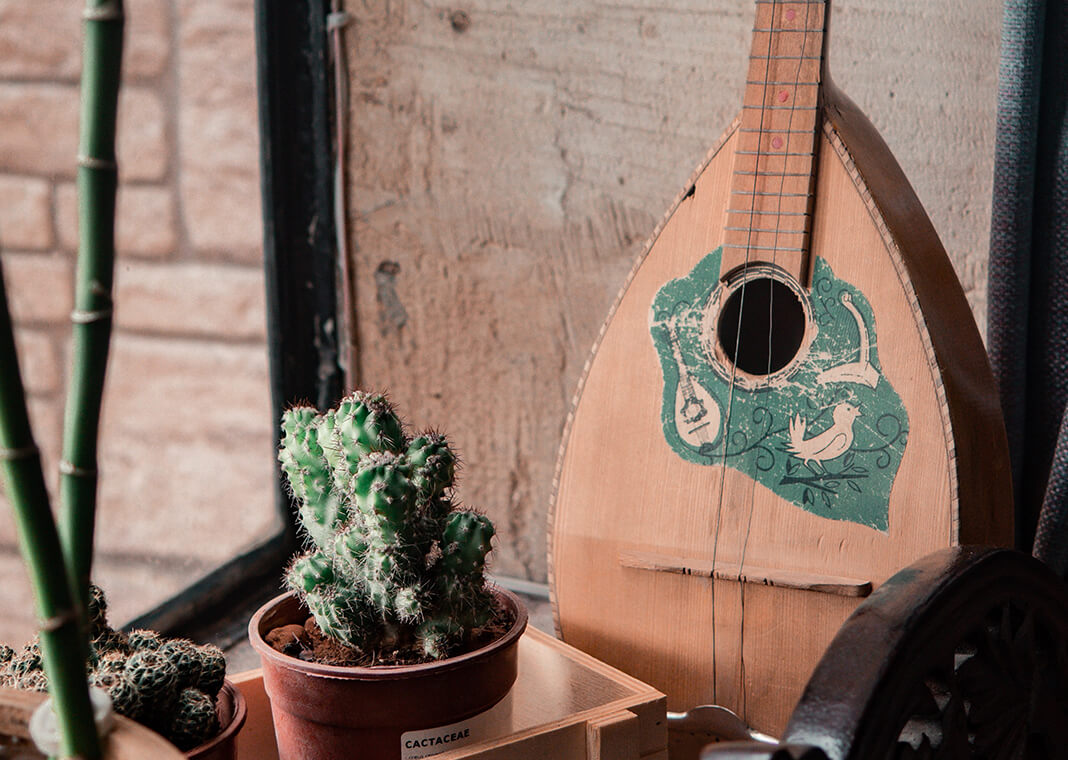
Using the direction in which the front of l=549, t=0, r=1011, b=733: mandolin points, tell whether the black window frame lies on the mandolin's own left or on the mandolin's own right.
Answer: on the mandolin's own right

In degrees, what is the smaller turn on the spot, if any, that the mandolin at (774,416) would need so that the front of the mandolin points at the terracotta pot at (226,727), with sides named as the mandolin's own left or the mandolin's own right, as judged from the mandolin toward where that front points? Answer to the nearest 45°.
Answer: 0° — it already faces it

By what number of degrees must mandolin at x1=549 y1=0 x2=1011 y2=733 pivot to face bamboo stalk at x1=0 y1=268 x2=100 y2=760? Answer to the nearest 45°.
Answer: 0° — it already faces it

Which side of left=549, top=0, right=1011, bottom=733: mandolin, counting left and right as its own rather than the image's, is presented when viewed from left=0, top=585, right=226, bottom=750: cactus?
front

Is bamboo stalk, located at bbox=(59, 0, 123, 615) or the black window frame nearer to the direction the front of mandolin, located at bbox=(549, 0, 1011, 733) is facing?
the bamboo stalk

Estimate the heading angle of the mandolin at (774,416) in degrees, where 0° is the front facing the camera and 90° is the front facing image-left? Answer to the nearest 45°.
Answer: approximately 45°

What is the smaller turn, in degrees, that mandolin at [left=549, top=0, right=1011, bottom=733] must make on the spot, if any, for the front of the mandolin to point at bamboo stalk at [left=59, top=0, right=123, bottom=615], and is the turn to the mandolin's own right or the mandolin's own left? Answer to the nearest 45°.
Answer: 0° — it already faces it

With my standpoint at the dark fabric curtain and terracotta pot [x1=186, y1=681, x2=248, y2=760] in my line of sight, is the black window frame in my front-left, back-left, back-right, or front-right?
front-right
